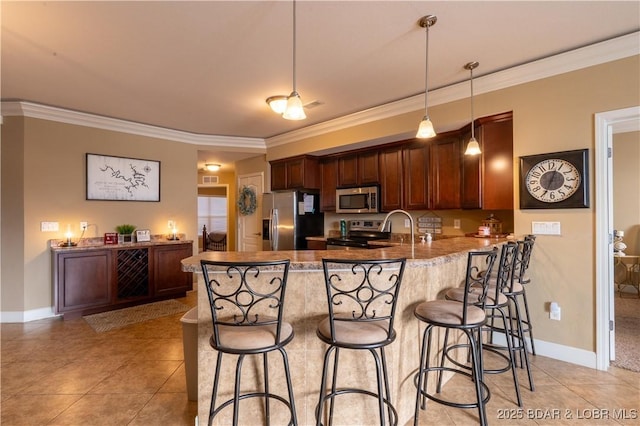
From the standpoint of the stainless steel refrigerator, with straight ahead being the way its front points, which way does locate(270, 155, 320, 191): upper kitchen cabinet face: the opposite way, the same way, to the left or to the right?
the same way

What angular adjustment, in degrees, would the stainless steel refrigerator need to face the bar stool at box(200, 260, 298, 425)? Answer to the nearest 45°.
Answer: approximately 45° to its left

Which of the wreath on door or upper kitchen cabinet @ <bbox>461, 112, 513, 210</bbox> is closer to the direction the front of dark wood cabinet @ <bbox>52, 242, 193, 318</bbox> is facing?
the upper kitchen cabinet

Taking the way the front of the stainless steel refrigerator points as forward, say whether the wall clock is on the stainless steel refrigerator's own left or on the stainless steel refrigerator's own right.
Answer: on the stainless steel refrigerator's own left

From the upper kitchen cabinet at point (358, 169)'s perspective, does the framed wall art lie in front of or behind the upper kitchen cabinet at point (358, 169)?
in front

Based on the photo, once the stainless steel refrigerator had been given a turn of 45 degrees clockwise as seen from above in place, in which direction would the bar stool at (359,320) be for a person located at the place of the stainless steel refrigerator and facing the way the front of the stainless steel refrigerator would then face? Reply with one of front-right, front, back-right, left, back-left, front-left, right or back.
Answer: left

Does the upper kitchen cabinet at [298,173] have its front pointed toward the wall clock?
no

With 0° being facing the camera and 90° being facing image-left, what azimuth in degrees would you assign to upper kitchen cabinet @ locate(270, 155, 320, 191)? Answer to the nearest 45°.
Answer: approximately 45°

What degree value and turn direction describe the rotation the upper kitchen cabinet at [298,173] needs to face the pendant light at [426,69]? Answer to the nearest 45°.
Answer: approximately 45° to its left

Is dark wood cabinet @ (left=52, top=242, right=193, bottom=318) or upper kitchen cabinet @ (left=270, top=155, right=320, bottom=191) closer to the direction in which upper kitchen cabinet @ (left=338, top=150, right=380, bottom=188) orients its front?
the dark wood cabinet

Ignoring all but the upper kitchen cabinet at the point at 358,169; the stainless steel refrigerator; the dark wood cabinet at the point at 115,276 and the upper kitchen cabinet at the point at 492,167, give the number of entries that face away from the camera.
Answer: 0

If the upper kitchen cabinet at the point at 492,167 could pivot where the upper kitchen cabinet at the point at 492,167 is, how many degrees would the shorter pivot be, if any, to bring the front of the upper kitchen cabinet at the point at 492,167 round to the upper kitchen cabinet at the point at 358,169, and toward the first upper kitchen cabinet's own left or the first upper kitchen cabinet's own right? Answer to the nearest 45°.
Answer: approximately 90° to the first upper kitchen cabinet's own right

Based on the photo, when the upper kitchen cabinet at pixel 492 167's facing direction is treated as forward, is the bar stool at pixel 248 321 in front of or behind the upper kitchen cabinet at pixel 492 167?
in front

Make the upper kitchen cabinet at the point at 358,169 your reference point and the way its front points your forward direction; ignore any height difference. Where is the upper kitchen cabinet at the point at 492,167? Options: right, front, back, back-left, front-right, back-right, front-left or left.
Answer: left

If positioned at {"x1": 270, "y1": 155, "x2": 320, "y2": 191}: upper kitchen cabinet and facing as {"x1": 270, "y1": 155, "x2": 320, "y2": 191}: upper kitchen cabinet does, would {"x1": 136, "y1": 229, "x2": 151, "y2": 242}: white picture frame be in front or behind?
in front

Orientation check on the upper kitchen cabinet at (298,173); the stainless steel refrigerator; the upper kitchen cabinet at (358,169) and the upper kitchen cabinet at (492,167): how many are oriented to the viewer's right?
0

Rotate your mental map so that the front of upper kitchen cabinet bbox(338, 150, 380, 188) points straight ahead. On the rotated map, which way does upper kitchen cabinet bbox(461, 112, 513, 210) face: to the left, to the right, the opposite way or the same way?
the same way

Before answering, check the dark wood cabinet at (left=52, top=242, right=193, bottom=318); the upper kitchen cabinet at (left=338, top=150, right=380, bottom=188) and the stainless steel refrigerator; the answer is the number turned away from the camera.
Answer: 0

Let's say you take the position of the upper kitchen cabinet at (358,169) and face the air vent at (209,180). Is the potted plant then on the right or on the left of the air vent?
left

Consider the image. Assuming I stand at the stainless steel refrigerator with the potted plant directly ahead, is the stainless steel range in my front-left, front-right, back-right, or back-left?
back-left

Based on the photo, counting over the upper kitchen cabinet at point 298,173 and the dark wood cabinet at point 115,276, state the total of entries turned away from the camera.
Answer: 0

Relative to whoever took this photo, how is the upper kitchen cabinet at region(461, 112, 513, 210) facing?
facing the viewer and to the left of the viewer
